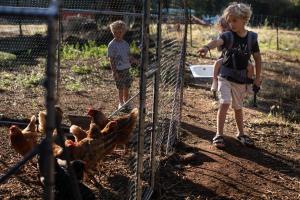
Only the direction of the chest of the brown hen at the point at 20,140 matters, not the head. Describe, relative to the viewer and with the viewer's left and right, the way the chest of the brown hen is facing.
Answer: facing to the left of the viewer

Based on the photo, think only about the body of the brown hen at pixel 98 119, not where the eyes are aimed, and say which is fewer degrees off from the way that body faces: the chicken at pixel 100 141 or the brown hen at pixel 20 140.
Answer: the brown hen

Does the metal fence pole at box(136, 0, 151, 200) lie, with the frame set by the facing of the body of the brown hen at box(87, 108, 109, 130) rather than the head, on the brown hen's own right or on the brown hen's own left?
on the brown hen's own left

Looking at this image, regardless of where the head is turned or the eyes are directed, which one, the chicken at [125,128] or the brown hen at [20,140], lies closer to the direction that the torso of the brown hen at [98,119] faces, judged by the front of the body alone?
the brown hen

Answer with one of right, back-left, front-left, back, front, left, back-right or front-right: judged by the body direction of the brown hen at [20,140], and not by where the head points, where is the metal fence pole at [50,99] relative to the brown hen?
left

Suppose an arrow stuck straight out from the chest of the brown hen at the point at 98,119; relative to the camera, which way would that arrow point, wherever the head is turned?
to the viewer's left

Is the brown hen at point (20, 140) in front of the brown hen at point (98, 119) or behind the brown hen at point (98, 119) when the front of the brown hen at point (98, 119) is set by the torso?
in front

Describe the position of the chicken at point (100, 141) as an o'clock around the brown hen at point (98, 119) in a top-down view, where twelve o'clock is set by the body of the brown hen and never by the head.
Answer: The chicken is roughly at 9 o'clock from the brown hen.

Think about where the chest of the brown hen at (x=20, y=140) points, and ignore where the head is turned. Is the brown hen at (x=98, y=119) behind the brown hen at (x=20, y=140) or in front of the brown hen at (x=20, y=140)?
behind

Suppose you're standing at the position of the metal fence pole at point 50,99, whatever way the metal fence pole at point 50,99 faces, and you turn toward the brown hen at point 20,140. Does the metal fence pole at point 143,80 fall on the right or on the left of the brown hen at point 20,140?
right

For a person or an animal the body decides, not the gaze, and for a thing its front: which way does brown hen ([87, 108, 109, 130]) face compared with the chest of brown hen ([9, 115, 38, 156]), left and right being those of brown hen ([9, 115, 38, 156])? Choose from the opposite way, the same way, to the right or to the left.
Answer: the same way

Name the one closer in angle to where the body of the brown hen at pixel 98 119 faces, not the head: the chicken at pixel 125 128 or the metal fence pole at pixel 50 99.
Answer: the metal fence pole
